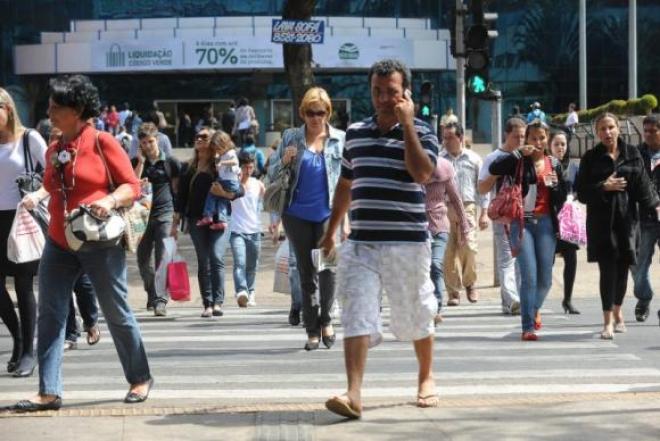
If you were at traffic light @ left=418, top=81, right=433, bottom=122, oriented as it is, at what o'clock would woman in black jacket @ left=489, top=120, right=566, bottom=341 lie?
The woman in black jacket is roughly at 12 o'clock from the traffic light.

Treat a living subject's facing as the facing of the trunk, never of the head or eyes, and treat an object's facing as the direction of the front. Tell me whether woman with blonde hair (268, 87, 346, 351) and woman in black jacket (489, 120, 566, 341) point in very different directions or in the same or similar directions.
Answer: same or similar directions

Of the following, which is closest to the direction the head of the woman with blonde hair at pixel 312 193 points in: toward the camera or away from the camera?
toward the camera

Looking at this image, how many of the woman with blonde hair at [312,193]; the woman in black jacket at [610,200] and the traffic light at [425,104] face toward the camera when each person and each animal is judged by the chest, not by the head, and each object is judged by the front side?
3

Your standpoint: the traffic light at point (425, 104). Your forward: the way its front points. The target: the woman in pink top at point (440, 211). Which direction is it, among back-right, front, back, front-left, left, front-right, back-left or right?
front

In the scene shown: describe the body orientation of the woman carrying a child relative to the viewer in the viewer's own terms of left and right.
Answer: facing the viewer

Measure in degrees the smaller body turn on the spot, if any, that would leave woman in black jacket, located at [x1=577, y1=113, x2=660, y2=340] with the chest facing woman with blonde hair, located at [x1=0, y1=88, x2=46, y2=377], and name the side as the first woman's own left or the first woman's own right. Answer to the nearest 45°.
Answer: approximately 45° to the first woman's own right

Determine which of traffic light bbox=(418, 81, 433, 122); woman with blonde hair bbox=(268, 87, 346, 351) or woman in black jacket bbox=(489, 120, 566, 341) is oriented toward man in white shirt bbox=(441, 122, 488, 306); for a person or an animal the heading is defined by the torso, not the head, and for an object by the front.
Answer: the traffic light

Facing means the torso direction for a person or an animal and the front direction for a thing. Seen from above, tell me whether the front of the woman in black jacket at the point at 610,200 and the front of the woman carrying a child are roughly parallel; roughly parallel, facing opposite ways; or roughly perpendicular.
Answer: roughly parallel

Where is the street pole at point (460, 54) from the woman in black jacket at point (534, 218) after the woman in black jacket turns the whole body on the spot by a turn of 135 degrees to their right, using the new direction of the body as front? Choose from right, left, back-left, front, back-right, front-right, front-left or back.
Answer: front-right

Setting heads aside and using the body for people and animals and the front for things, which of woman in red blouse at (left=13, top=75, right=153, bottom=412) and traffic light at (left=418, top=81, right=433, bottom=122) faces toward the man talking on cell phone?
the traffic light

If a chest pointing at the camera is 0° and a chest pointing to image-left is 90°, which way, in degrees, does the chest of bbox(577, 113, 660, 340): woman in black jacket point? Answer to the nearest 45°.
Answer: approximately 0°

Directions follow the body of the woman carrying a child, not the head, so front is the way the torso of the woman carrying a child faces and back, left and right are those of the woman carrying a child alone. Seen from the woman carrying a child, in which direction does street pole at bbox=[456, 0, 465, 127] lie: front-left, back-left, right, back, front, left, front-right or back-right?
back-left

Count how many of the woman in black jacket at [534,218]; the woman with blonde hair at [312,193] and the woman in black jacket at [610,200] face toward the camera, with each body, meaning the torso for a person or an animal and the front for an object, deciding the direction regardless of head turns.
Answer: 3
